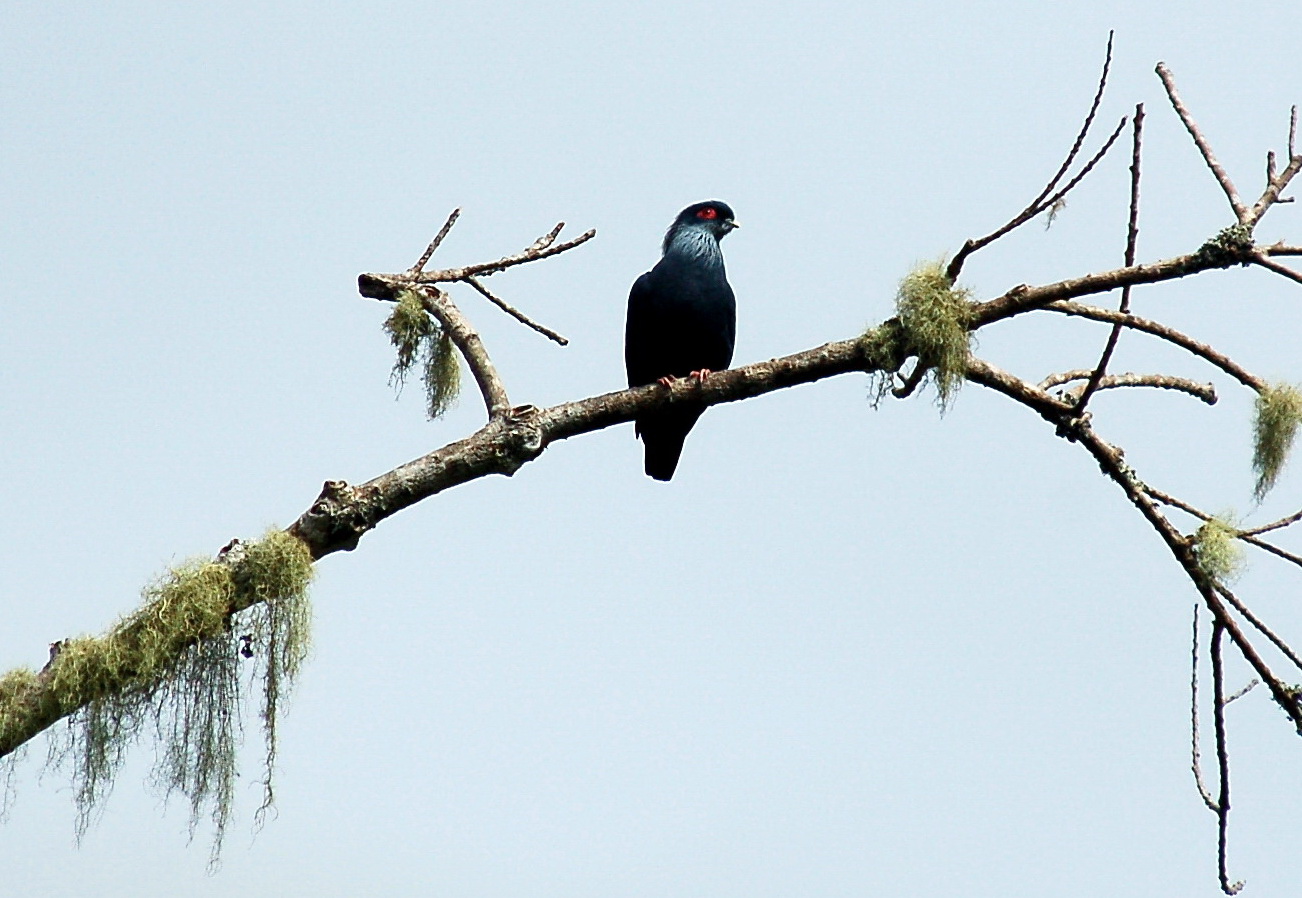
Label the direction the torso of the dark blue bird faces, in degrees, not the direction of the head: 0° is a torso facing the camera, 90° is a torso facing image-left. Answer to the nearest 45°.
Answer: approximately 315°

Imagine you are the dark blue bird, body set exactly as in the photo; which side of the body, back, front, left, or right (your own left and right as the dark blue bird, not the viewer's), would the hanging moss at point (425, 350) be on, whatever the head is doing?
right
